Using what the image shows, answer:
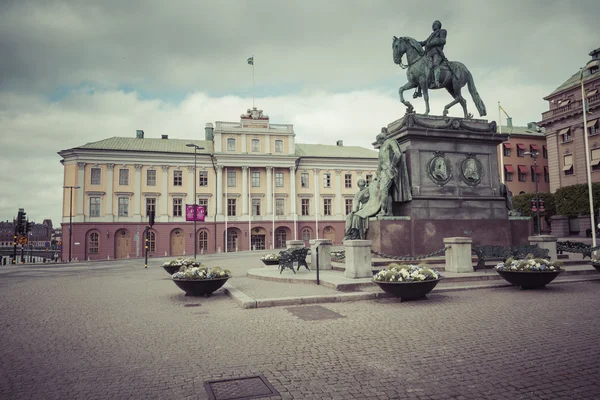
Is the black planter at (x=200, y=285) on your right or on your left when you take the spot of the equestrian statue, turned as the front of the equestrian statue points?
on your left

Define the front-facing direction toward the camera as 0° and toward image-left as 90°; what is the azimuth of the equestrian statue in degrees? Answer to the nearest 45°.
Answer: approximately 90°

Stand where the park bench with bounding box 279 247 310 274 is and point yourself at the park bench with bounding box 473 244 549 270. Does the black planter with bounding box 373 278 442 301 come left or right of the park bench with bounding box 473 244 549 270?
right

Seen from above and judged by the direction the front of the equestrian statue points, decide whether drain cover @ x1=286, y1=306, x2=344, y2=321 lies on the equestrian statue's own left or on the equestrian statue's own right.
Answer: on the equestrian statue's own left
